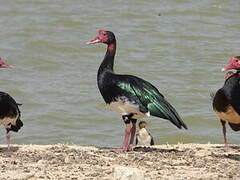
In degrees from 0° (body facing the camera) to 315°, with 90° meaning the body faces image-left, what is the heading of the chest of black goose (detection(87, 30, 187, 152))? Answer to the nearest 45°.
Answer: approximately 90°

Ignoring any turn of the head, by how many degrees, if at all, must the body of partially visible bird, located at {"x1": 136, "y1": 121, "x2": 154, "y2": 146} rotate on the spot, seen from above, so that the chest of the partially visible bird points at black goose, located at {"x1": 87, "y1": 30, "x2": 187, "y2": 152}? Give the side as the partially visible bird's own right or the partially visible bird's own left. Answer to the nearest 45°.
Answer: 0° — it already faces it

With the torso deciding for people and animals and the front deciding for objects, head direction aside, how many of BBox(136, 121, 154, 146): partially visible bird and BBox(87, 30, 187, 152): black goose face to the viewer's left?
1

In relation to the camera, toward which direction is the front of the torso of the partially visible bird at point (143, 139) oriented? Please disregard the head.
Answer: toward the camera

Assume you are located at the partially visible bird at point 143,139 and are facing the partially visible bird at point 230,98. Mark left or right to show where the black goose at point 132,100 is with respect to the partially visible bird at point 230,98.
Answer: right

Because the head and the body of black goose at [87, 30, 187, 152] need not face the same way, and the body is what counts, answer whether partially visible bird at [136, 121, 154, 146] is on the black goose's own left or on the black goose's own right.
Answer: on the black goose's own right

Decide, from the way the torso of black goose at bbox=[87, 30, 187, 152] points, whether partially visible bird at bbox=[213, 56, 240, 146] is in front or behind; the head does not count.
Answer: behind
